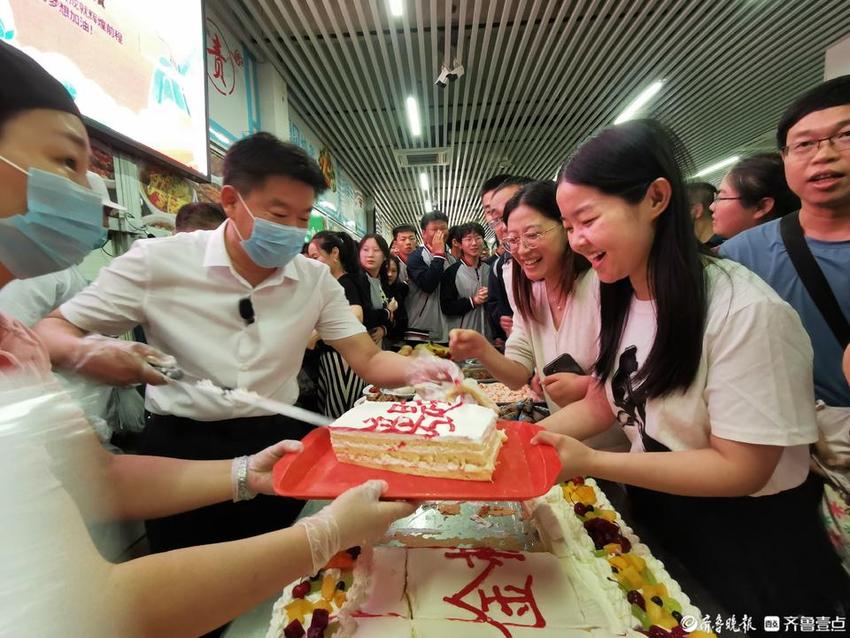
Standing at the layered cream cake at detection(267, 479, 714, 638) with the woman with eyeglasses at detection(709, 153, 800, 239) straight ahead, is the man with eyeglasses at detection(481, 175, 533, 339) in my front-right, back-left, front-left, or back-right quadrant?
front-left

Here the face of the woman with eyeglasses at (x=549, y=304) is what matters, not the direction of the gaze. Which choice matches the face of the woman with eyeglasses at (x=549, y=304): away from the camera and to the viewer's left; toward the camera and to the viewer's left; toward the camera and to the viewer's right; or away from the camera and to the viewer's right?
toward the camera and to the viewer's left

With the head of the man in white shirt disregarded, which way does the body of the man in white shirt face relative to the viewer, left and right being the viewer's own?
facing the viewer and to the right of the viewer

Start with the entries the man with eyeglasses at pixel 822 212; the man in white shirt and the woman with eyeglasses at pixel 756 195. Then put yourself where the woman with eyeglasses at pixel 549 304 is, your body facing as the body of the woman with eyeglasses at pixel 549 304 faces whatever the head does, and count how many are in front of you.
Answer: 1

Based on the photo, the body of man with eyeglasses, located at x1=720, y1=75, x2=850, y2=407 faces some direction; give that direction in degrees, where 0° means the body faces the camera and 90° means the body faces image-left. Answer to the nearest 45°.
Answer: approximately 45°

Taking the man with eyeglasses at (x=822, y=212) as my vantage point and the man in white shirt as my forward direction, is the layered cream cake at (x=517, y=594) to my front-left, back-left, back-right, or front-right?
front-left

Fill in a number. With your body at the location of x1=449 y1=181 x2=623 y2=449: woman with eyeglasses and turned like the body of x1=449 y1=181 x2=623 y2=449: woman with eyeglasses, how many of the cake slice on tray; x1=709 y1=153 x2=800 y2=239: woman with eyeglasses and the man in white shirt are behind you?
1

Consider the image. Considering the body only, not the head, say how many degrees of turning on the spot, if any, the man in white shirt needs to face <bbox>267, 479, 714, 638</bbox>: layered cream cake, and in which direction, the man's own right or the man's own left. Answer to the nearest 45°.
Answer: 0° — they already face it

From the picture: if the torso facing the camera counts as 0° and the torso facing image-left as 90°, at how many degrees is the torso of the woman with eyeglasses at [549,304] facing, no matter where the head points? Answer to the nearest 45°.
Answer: approximately 45°

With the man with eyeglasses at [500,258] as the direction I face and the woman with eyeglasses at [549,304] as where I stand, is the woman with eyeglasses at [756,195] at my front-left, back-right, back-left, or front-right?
front-right
